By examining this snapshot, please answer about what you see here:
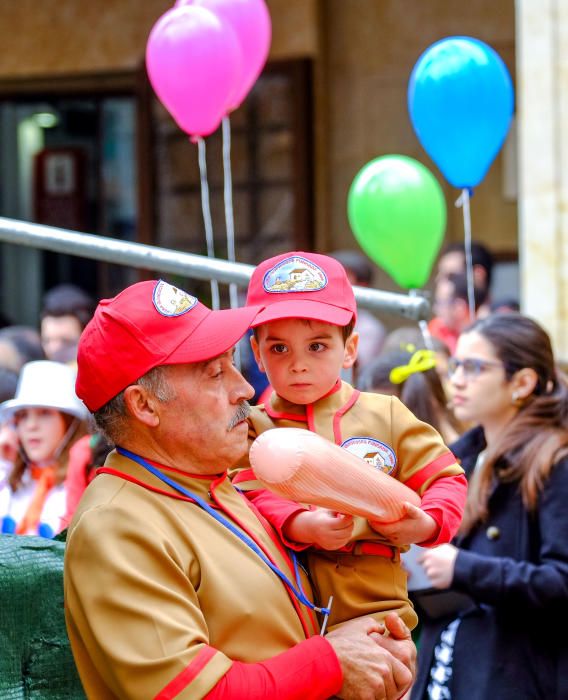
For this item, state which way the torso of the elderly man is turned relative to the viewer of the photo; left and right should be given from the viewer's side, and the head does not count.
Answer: facing to the right of the viewer

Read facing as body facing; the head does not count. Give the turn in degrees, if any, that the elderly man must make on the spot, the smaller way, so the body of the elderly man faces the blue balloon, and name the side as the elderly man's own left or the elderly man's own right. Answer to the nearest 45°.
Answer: approximately 90° to the elderly man's own left

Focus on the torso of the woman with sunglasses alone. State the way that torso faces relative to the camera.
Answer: to the viewer's left

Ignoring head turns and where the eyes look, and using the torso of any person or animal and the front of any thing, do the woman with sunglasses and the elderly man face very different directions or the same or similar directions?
very different directions

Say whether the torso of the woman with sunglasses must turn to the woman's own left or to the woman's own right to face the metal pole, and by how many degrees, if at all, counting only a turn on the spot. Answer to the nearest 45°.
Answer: approximately 45° to the woman's own left

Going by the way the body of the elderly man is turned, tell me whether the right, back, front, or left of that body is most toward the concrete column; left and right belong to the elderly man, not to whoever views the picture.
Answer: left

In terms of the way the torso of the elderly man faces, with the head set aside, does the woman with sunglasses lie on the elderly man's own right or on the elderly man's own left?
on the elderly man's own left
